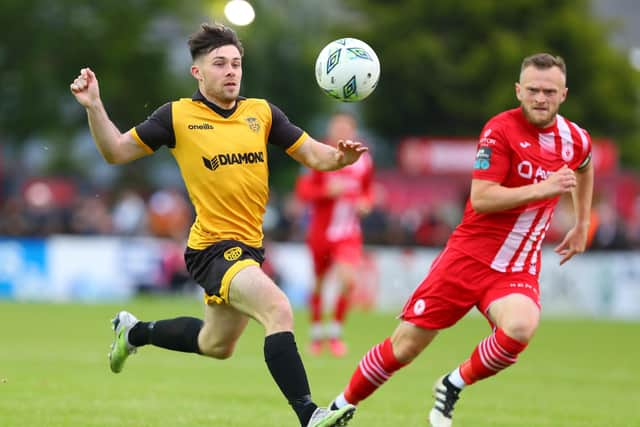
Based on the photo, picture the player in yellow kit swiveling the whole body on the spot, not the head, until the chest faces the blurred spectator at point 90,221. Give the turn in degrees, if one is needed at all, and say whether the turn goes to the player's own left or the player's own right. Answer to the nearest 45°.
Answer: approximately 135° to the player's own left

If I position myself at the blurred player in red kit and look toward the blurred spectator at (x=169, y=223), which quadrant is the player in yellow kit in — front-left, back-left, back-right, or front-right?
back-left

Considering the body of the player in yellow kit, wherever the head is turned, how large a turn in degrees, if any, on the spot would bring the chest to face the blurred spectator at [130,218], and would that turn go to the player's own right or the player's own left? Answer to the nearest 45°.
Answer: approximately 135° to the player's own left

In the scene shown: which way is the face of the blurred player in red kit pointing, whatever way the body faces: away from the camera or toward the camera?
toward the camera

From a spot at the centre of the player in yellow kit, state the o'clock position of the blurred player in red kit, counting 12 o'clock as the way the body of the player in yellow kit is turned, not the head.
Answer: The blurred player in red kit is roughly at 8 o'clock from the player in yellow kit.

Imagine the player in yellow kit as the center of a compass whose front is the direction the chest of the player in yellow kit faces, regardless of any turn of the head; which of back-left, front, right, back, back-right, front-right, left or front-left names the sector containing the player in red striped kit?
front-left

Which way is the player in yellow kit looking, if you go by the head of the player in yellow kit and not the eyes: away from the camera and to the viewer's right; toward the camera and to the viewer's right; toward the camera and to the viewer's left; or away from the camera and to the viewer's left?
toward the camera and to the viewer's right

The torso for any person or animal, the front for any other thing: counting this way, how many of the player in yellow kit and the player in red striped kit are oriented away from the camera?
0

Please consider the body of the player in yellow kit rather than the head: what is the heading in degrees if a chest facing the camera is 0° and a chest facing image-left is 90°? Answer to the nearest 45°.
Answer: approximately 315°

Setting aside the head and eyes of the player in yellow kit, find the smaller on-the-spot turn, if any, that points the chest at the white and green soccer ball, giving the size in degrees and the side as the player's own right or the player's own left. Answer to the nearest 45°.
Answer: approximately 45° to the player's own left

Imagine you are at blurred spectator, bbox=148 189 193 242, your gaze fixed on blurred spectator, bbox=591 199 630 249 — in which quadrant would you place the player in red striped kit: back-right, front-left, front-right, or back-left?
front-right
